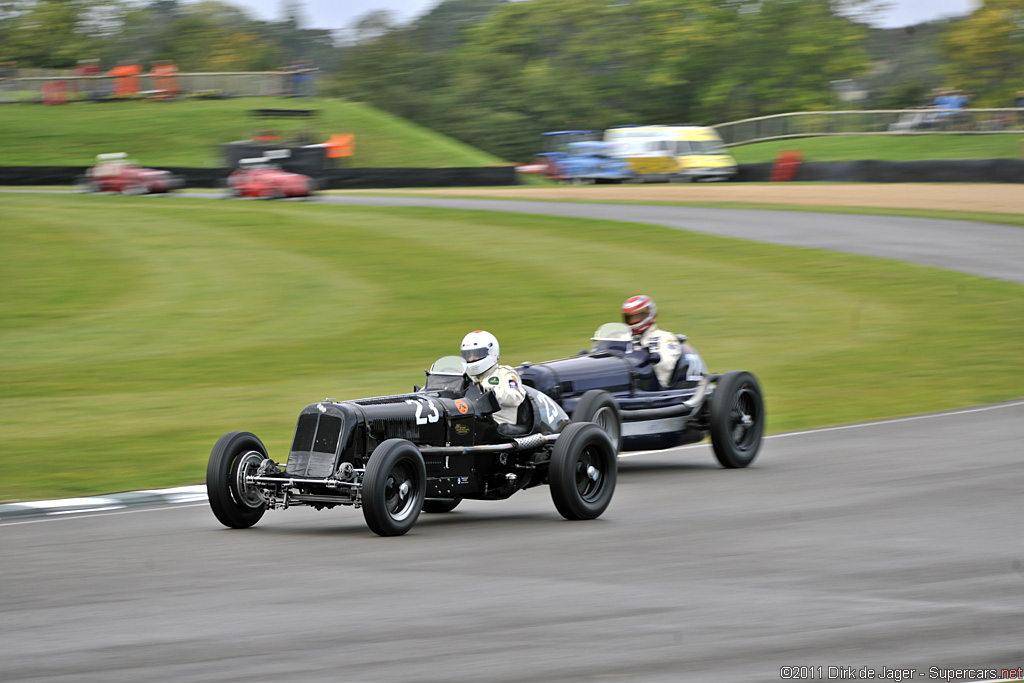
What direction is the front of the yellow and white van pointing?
to the viewer's right

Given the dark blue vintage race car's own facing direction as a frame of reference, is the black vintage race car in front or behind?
in front

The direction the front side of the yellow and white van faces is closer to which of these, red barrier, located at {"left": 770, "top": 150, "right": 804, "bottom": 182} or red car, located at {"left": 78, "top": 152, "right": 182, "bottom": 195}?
the red barrier

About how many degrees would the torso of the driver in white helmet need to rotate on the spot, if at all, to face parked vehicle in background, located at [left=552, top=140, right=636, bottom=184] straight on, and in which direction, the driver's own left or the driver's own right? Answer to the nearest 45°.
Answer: approximately 135° to the driver's own right

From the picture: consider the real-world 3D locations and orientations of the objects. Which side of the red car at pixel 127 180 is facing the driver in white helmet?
right

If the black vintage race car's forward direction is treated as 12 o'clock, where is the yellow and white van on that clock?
The yellow and white van is roughly at 5 o'clock from the black vintage race car.

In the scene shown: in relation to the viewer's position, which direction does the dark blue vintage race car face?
facing the viewer and to the left of the viewer

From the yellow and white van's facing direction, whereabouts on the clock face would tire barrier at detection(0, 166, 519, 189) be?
The tire barrier is roughly at 5 o'clock from the yellow and white van.

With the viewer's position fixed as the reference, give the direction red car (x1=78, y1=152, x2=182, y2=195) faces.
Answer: facing to the right of the viewer

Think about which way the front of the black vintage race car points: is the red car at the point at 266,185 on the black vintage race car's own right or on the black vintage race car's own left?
on the black vintage race car's own right

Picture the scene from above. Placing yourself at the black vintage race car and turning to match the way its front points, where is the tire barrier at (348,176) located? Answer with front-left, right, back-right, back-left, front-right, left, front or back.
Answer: back-right

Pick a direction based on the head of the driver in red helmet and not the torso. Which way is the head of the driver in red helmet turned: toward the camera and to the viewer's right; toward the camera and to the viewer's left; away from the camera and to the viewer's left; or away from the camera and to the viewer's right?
toward the camera and to the viewer's left

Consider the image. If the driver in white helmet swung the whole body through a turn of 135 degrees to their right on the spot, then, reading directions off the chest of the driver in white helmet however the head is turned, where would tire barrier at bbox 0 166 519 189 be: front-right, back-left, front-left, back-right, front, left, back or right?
front

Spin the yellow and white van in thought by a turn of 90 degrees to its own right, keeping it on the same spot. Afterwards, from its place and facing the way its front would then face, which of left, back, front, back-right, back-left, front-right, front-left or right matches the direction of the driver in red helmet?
front

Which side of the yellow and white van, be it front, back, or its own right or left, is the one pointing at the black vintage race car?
right

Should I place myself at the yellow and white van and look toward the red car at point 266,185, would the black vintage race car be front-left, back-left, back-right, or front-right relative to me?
front-left

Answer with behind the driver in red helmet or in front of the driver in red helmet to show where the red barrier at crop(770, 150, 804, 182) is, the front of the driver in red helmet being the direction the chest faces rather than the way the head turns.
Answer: behind

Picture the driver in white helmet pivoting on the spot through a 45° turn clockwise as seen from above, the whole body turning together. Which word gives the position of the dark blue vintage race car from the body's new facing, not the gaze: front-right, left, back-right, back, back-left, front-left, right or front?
back-right
